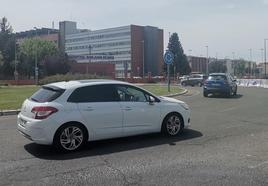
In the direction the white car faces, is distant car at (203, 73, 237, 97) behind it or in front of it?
in front

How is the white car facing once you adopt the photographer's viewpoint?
facing away from the viewer and to the right of the viewer
